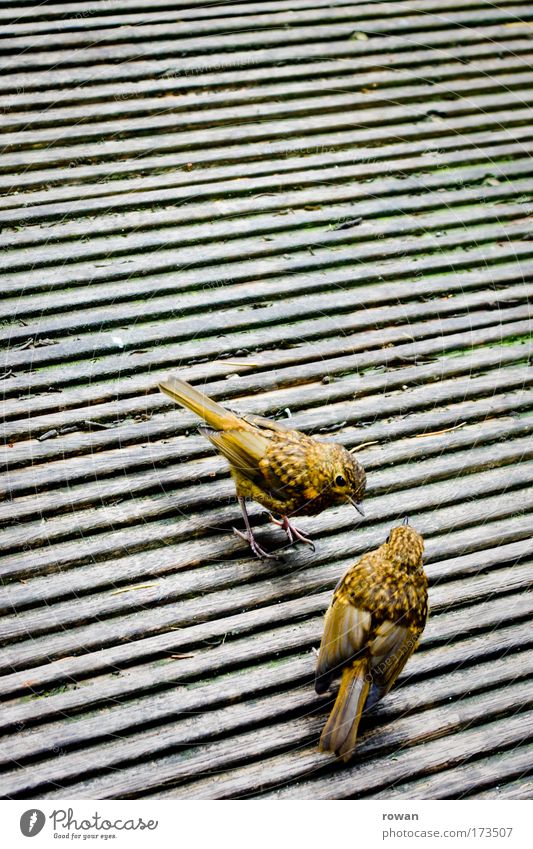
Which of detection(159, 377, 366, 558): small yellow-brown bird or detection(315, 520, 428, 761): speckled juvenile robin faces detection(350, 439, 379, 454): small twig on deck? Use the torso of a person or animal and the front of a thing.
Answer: the speckled juvenile robin

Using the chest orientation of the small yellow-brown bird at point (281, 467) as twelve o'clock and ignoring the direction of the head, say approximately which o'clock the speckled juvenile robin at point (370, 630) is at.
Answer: The speckled juvenile robin is roughly at 1 o'clock from the small yellow-brown bird.

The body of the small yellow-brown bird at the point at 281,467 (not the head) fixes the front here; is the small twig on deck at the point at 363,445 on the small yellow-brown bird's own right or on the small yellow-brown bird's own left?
on the small yellow-brown bird's own left

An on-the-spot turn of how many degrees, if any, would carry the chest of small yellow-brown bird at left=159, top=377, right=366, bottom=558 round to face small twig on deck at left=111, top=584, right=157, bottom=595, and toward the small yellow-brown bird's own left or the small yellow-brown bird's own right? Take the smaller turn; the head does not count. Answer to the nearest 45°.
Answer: approximately 90° to the small yellow-brown bird's own right

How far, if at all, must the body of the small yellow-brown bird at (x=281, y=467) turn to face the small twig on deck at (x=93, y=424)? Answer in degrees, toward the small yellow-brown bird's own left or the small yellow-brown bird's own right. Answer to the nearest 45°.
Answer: approximately 180°

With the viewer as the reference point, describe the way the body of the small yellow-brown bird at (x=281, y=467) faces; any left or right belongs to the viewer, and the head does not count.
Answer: facing the viewer and to the right of the viewer

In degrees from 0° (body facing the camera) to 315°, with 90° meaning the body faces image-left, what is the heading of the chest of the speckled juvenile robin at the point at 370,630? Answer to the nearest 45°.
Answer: approximately 180°

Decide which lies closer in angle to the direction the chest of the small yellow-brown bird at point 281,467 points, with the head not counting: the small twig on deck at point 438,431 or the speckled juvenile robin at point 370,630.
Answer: the speckled juvenile robin

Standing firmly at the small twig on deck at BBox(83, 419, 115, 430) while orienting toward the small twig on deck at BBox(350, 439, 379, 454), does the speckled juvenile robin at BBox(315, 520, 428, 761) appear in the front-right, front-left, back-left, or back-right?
front-right

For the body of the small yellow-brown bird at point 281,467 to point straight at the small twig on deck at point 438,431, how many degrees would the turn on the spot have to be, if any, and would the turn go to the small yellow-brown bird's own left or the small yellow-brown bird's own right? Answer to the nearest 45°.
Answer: approximately 90° to the small yellow-brown bird's own left

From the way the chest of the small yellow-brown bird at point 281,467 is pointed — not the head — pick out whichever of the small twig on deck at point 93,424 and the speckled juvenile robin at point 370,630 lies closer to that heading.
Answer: the speckled juvenile robin

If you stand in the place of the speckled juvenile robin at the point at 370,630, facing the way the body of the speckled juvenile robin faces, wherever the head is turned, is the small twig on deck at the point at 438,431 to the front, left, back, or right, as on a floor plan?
front

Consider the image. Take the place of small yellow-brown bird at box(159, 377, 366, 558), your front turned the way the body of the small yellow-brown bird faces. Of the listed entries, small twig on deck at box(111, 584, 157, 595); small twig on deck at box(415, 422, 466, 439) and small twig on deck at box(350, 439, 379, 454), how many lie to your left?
2

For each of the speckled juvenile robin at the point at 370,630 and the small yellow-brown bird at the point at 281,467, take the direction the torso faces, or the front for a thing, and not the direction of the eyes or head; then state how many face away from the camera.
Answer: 1

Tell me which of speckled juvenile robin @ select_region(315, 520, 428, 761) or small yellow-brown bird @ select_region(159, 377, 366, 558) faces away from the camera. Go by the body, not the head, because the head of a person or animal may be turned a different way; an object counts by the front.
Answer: the speckled juvenile robin
